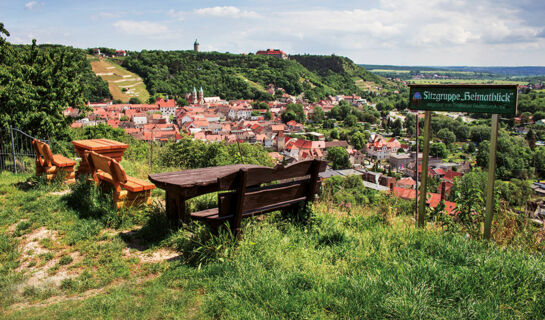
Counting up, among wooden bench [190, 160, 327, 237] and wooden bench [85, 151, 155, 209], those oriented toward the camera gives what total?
0

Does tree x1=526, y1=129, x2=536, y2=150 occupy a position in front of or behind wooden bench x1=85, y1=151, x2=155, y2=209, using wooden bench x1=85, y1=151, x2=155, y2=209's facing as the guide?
in front

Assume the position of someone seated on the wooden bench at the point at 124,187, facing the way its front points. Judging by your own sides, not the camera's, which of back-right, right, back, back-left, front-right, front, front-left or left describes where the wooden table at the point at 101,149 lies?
front-left

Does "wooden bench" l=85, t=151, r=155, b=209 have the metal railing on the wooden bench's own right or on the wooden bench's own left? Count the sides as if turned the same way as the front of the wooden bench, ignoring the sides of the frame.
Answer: on the wooden bench's own left

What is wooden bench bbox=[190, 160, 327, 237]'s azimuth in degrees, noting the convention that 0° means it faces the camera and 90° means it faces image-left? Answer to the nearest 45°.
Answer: approximately 135°

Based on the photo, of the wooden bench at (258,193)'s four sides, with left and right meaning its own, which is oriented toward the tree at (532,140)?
right

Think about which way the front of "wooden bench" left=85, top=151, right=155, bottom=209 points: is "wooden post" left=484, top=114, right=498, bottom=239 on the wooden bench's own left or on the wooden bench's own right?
on the wooden bench's own right

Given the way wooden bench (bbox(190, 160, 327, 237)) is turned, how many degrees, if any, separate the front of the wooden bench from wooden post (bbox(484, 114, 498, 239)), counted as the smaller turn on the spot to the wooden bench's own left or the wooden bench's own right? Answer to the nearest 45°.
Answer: approximately 135° to the wooden bench's own right

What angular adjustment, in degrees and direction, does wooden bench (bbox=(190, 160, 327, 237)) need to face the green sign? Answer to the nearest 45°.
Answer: approximately 135° to its right

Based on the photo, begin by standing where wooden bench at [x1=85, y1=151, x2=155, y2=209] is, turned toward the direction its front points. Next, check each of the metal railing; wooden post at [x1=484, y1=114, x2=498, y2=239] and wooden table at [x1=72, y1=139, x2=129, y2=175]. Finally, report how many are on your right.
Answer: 1
